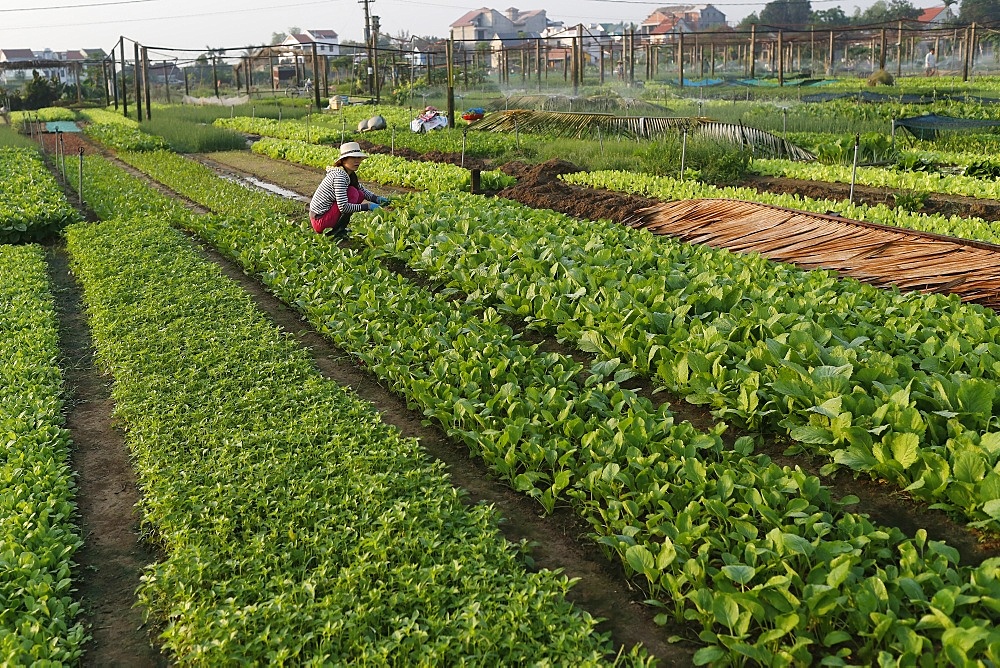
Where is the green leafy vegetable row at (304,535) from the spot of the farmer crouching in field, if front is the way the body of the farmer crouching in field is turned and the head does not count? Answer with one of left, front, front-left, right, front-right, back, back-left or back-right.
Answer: right

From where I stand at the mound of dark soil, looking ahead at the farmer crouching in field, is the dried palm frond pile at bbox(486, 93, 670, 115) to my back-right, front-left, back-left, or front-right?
back-right

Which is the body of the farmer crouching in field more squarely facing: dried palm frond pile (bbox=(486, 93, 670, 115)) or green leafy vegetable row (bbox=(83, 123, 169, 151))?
the dried palm frond pile

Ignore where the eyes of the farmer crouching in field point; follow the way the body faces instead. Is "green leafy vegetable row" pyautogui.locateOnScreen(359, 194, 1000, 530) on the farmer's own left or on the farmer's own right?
on the farmer's own right

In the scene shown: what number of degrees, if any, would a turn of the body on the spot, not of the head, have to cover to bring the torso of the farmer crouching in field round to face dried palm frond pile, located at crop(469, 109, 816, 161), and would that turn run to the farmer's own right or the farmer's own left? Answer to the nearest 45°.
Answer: approximately 45° to the farmer's own left

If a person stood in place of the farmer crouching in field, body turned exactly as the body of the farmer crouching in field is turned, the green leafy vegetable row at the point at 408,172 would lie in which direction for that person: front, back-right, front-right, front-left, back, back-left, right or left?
left

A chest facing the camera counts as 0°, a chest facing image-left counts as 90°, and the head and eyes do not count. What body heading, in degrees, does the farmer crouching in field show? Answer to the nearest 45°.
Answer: approximately 270°

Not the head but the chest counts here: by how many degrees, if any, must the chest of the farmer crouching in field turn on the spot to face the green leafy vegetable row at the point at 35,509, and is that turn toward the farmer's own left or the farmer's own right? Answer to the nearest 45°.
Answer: approximately 90° to the farmer's own right

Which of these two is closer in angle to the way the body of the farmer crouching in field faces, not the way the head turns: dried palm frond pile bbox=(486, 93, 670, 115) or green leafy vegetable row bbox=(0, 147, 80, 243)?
the dried palm frond pile

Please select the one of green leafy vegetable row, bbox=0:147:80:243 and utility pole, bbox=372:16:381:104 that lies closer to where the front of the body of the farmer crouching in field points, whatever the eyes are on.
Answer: the utility pole

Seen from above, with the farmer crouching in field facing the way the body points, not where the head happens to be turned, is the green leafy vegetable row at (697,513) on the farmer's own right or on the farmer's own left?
on the farmer's own right
